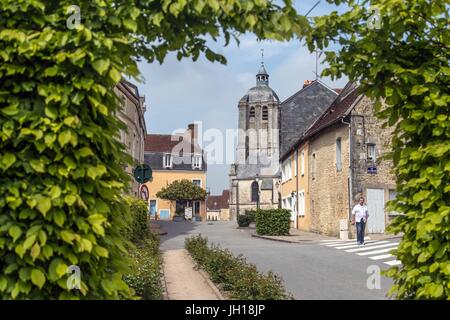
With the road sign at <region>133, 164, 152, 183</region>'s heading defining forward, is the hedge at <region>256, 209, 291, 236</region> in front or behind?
in front
